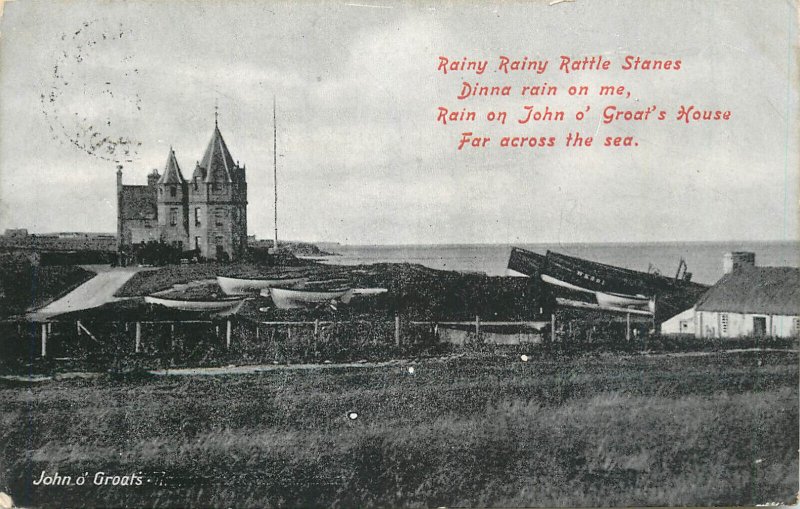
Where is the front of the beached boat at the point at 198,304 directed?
to the viewer's left

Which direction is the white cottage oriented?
toward the camera

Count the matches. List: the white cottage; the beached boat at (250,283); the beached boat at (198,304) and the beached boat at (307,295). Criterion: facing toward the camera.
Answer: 1

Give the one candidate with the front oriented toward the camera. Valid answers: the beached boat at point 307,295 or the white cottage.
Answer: the white cottage

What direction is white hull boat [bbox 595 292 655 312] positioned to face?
to the viewer's left

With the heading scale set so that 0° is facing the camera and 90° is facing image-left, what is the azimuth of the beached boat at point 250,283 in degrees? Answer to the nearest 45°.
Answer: approximately 90°
